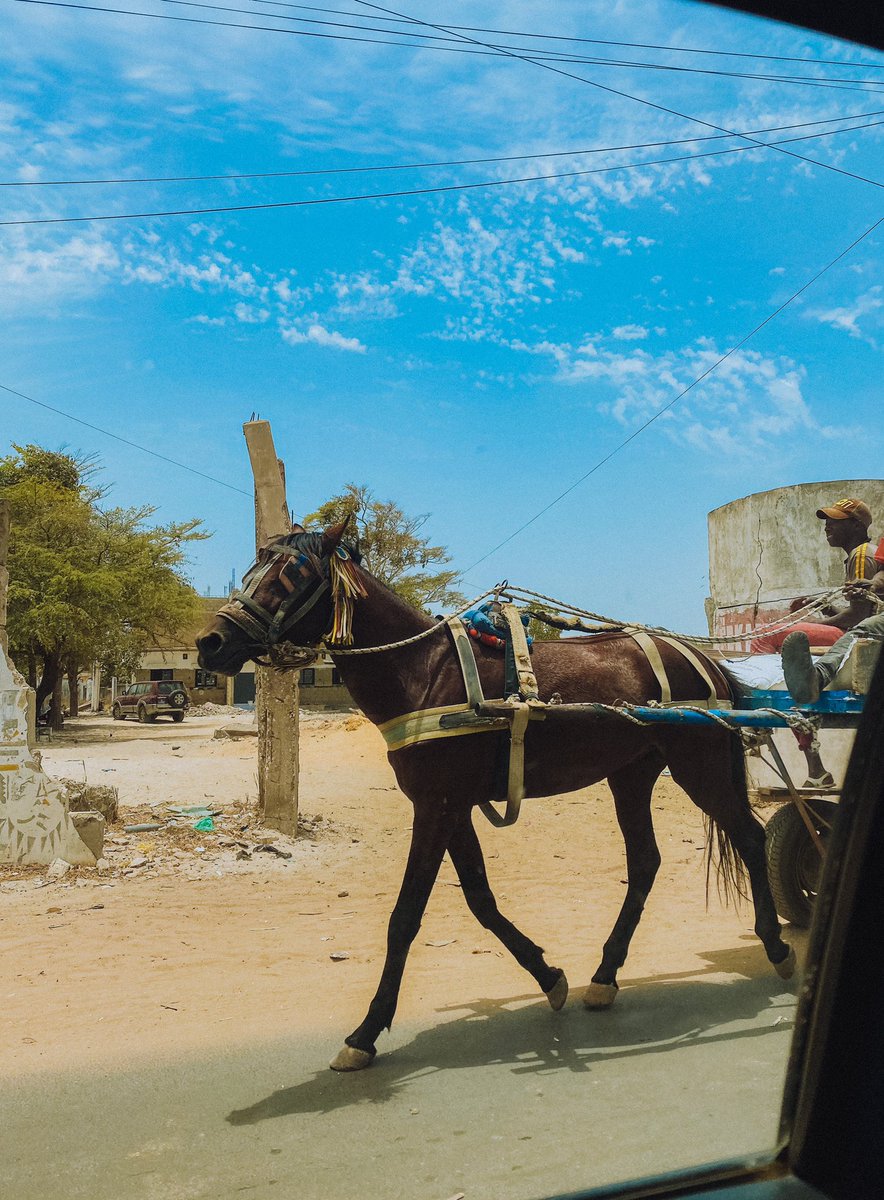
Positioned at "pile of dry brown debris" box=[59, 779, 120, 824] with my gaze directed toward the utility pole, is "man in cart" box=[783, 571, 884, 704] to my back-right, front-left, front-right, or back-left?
front-right

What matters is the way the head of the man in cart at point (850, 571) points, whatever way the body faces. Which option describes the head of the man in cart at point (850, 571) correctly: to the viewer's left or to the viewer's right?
to the viewer's left

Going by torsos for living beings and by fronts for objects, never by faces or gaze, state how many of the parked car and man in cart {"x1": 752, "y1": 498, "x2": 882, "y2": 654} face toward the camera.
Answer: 0

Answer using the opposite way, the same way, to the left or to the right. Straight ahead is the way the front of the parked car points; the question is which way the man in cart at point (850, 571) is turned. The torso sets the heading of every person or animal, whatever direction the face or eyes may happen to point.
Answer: the same way

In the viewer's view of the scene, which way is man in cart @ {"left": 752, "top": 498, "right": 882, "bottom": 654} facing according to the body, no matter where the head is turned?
to the viewer's left

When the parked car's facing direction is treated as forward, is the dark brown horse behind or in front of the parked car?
behind
